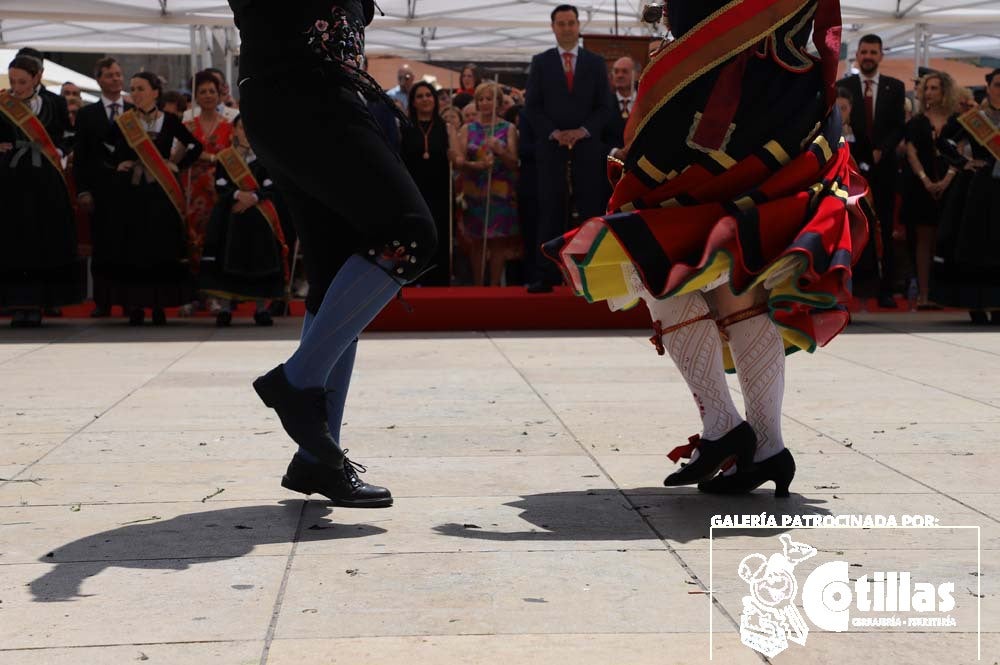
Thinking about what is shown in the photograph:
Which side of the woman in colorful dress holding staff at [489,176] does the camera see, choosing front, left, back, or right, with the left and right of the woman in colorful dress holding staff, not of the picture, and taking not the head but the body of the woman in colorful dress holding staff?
front

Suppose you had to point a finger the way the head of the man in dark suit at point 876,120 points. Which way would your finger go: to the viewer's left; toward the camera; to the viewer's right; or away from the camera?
toward the camera

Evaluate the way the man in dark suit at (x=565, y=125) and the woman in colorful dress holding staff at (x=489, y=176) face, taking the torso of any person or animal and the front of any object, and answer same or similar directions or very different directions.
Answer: same or similar directions

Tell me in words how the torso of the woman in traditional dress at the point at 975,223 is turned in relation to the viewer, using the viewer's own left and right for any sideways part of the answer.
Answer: facing the viewer

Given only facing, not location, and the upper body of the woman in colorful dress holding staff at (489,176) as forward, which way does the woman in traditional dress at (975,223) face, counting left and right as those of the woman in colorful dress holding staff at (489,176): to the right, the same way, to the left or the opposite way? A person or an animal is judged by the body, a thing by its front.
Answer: the same way

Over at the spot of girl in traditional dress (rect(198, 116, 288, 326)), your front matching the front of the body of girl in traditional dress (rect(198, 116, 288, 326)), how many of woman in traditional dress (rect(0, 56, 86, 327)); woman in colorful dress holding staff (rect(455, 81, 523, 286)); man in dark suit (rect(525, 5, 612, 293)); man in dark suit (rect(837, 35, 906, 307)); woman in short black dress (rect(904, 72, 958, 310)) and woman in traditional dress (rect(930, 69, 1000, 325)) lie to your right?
1

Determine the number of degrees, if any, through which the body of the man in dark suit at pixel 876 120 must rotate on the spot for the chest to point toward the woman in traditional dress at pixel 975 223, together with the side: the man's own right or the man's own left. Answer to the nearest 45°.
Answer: approximately 45° to the man's own left

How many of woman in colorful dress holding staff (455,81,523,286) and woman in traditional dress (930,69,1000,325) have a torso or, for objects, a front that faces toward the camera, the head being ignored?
2

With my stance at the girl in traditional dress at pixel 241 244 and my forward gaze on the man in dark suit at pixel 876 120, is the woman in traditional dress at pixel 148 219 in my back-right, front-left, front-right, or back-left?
back-left

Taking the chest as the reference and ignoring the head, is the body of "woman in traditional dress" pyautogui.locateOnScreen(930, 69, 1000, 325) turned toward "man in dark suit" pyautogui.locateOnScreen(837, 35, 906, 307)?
no

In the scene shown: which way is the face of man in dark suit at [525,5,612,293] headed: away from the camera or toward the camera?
toward the camera

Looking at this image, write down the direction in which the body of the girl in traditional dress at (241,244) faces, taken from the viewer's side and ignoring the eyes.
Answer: toward the camera

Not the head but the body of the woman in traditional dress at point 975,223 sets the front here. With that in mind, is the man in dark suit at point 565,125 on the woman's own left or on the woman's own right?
on the woman's own right

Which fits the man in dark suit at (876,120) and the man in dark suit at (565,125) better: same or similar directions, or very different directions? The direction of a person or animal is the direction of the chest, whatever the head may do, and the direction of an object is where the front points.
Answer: same or similar directions
